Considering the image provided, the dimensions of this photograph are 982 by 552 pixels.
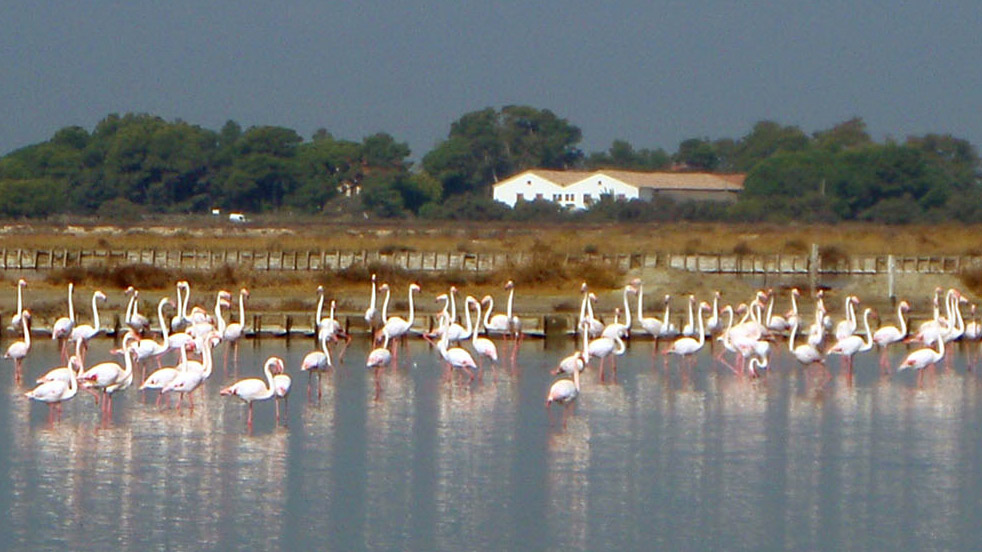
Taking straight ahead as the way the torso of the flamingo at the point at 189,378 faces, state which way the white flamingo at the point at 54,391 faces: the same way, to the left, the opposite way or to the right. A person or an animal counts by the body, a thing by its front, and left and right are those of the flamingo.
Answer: the same way

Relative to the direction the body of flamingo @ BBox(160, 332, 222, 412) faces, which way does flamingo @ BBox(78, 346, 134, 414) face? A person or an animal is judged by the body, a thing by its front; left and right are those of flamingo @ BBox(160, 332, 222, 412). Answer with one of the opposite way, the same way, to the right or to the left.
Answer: the same way

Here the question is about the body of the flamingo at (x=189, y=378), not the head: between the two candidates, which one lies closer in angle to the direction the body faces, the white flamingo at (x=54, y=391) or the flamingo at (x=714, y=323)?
the flamingo

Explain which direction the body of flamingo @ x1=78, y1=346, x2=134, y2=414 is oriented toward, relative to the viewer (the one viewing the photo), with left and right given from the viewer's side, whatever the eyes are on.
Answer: facing to the right of the viewer

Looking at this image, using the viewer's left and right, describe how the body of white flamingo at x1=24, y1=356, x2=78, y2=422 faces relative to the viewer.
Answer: facing to the right of the viewer

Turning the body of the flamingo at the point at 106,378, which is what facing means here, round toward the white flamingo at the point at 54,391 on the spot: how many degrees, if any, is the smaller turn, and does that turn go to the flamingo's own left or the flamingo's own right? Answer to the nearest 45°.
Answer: approximately 135° to the flamingo's own right

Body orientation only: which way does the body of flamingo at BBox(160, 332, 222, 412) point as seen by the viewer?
to the viewer's right

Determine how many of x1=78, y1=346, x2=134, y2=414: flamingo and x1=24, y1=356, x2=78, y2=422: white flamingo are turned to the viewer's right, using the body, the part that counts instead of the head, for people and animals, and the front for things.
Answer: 2

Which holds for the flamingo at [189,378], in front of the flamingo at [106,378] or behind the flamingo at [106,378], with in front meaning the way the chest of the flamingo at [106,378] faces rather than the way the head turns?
in front

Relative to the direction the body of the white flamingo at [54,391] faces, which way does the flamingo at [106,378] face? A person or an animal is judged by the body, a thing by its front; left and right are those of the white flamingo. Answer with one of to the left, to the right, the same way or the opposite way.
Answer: the same way

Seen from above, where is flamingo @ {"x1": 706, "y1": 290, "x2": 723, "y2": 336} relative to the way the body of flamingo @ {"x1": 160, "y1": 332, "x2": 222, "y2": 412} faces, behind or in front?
in front

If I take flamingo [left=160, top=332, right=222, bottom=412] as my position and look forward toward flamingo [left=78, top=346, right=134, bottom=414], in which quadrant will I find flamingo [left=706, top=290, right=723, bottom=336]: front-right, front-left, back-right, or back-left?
back-right

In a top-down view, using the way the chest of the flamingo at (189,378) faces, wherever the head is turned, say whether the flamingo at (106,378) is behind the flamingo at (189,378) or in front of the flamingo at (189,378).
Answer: behind
